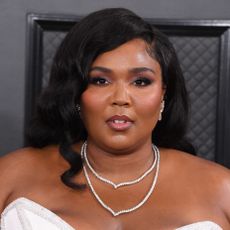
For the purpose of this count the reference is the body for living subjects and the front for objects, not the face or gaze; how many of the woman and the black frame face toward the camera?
2

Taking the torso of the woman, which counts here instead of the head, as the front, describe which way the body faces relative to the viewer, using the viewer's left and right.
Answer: facing the viewer

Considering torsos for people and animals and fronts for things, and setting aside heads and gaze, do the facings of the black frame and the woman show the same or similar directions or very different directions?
same or similar directions
